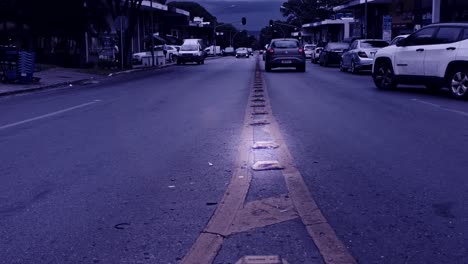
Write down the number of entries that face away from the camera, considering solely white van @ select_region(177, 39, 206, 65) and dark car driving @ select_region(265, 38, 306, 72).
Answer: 1

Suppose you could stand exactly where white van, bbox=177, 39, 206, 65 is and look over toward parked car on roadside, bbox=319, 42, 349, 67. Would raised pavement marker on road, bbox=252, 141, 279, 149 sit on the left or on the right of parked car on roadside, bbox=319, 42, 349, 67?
right

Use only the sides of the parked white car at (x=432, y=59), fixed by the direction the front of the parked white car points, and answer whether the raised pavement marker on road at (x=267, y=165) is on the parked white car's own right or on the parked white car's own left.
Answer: on the parked white car's own left

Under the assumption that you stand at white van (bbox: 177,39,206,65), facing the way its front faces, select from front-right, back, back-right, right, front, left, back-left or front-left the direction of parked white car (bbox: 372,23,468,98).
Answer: front

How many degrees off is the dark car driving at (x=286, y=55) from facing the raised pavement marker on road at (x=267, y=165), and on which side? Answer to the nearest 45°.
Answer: approximately 180°

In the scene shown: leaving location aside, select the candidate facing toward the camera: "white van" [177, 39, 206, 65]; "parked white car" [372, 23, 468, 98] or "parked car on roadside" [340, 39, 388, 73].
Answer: the white van

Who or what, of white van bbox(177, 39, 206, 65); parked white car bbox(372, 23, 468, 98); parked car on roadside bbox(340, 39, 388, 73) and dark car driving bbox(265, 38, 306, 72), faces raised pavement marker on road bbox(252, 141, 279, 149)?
the white van

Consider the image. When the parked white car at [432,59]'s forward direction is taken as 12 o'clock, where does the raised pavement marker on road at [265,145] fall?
The raised pavement marker on road is roughly at 8 o'clock from the parked white car.

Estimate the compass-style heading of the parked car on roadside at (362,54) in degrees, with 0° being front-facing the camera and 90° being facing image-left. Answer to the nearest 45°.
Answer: approximately 135°

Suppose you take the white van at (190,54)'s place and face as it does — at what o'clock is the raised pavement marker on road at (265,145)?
The raised pavement marker on road is roughly at 12 o'clock from the white van.

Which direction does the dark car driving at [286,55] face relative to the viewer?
away from the camera

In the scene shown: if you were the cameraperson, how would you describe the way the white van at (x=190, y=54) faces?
facing the viewer

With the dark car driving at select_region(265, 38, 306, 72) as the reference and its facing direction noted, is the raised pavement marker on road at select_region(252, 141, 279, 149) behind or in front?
behind

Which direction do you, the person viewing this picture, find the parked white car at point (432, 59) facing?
facing away from the viewer and to the left of the viewer

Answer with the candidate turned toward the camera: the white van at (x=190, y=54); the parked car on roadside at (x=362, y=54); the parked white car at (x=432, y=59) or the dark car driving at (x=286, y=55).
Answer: the white van

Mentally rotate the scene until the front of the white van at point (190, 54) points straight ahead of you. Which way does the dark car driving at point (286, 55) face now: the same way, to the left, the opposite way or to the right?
the opposite way
